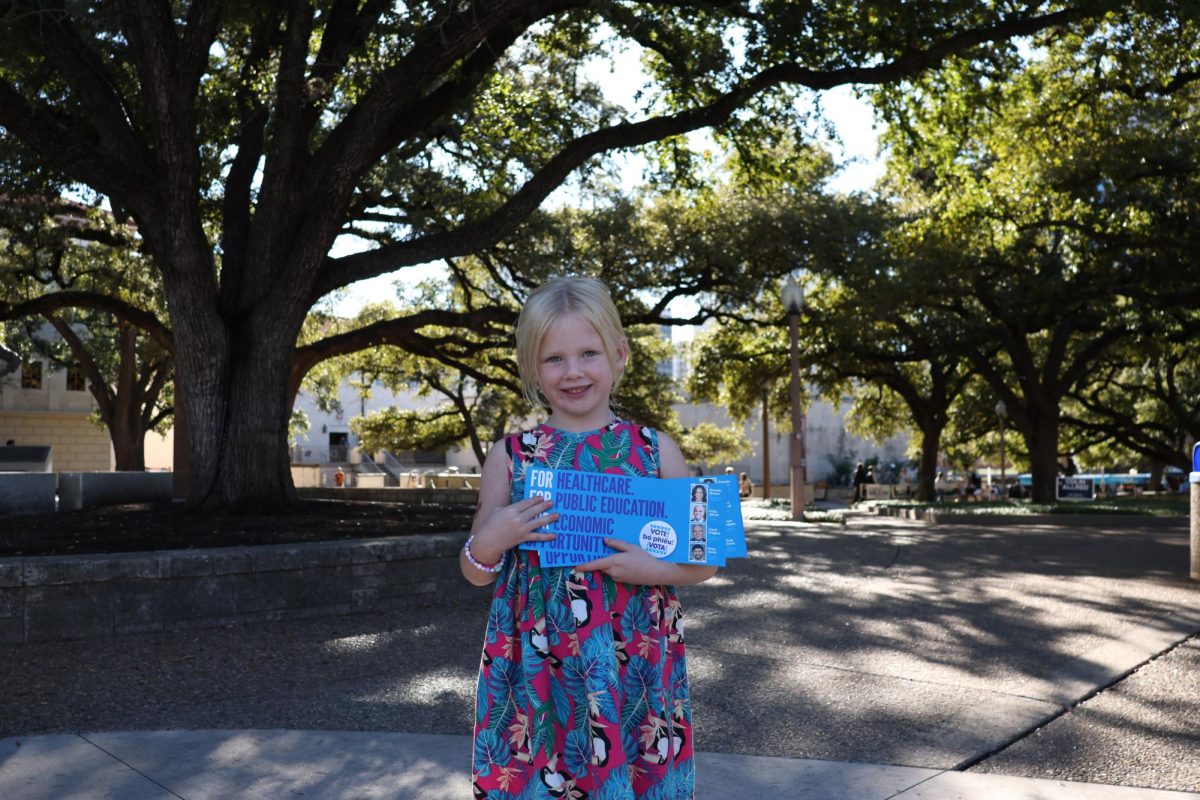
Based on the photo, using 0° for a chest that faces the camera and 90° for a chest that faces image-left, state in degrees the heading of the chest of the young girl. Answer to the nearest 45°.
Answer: approximately 0°

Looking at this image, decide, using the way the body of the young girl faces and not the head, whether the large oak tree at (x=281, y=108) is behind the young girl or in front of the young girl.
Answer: behind

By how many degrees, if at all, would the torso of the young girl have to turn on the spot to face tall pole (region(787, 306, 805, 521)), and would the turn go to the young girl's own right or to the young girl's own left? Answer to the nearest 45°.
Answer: approximately 180°

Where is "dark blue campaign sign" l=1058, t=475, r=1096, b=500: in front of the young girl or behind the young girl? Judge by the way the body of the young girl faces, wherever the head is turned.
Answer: behind

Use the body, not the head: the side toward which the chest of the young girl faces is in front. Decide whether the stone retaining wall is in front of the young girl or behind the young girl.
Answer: behind

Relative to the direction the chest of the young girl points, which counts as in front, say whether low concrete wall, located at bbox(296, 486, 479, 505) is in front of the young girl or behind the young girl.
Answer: behind

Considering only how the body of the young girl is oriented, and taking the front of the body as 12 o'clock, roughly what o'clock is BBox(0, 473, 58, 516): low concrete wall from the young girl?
The low concrete wall is roughly at 5 o'clock from the young girl.

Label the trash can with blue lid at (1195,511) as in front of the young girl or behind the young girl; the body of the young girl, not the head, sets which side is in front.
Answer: behind

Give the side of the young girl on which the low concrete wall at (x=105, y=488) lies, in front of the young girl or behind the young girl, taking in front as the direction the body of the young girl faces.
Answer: behind

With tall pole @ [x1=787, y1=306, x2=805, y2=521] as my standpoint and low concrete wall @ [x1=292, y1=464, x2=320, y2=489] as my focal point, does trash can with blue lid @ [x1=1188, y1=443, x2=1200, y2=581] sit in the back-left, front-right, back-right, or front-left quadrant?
back-left
